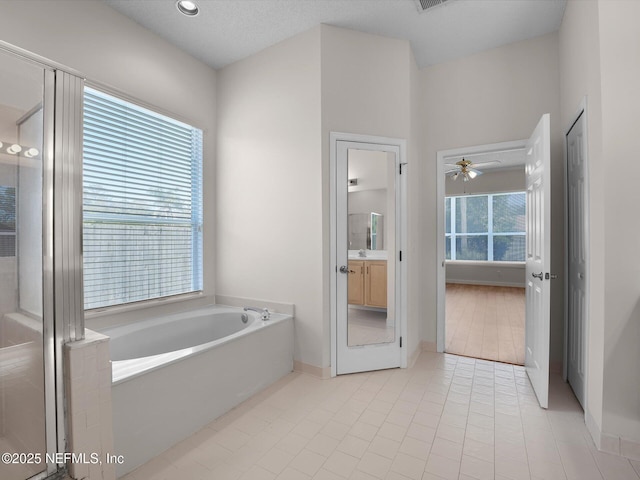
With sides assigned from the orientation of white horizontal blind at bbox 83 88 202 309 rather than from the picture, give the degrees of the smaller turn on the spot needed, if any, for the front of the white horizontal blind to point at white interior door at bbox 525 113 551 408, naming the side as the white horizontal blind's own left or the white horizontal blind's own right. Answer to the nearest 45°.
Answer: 0° — it already faces it

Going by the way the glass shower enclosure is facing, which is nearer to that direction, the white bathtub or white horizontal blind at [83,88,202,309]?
the white bathtub

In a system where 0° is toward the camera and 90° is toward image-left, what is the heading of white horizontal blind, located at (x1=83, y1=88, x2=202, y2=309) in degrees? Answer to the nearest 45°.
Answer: approximately 315°

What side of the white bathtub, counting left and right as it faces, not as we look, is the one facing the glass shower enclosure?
right

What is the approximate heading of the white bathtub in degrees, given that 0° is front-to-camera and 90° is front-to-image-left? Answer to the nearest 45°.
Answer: approximately 315°

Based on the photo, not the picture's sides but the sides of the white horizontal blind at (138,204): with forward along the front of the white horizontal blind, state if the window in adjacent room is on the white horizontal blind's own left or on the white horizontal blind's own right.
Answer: on the white horizontal blind's own left

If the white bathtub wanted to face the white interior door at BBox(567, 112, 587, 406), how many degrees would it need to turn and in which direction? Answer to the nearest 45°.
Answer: approximately 45° to its left

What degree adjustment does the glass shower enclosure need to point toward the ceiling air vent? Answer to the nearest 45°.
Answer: approximately 45° to its left

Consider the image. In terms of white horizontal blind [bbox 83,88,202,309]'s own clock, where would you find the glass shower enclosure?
The glass shower enclosure is roughly at 2 o'clock from the white horizontal blind.

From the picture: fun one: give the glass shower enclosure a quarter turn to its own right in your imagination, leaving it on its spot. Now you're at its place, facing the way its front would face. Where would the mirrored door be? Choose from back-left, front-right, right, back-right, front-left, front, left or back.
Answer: back-left

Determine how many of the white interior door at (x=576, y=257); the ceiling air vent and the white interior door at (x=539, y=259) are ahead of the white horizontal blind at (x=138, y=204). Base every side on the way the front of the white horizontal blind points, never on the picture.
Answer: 3

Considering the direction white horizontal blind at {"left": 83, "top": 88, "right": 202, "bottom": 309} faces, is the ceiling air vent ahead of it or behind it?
ahead
